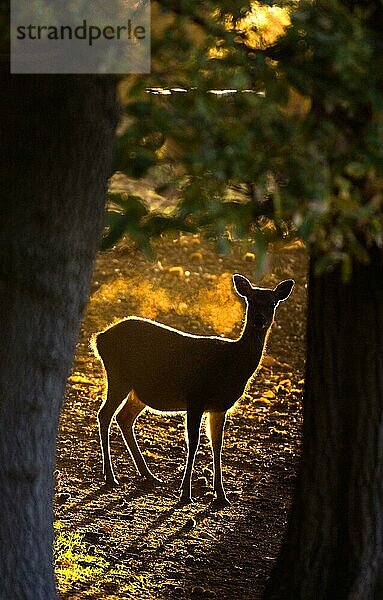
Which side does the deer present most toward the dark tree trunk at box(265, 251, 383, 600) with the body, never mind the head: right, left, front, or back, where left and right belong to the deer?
front

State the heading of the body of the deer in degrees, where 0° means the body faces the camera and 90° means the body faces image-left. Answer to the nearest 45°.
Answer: approximately 315°
